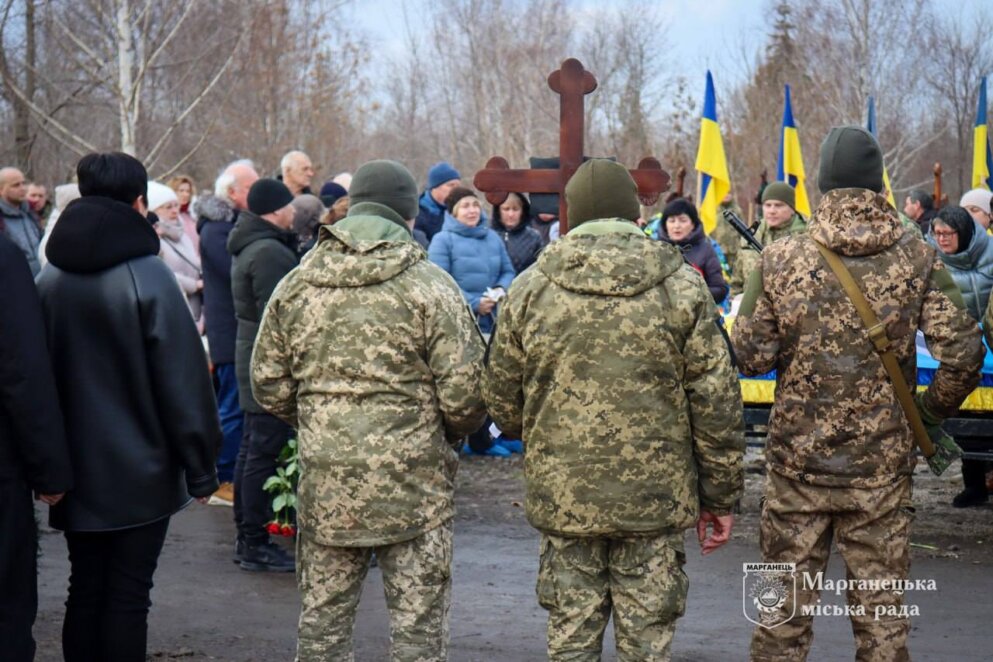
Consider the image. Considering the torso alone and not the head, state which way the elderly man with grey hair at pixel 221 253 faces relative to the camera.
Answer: to the viewer's right

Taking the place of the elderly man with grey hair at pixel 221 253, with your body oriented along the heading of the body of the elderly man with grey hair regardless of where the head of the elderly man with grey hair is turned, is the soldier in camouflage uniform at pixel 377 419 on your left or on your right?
on your right

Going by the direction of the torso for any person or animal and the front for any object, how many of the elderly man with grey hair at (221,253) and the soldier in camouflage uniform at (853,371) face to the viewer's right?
1

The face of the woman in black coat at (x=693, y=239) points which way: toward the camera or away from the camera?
toward the camera

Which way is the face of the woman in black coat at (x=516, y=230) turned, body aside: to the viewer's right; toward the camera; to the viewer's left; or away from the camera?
toward the camera

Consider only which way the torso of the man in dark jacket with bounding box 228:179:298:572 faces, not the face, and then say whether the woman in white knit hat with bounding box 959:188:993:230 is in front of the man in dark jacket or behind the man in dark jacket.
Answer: in front

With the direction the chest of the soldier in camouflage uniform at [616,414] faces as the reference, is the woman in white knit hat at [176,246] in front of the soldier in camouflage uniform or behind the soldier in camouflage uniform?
in front

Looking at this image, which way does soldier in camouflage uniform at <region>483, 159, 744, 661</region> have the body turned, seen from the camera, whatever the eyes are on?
away from the camera

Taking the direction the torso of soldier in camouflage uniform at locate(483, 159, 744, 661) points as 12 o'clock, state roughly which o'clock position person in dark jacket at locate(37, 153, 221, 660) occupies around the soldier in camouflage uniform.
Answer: The person in dark jacket is roughly at 9 o'clock from the soldier in camouflage uniform.

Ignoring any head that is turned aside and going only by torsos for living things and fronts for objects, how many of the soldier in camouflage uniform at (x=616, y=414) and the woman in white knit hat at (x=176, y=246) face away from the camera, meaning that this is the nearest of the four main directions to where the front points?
1

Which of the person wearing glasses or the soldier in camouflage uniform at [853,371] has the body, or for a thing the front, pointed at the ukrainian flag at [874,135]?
the soldier in camouflage uniform

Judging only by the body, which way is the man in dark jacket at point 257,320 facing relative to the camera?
to the viewer's right

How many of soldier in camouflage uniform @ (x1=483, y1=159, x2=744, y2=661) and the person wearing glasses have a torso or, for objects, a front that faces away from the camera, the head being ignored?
1

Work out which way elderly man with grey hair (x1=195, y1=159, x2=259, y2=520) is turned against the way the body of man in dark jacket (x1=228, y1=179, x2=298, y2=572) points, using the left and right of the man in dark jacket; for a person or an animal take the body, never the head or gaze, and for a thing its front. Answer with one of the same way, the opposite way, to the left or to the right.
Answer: the same way

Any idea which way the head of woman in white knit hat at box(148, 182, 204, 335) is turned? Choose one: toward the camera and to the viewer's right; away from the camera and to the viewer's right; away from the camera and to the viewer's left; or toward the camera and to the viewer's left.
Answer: toward the camera and to the viewer's right

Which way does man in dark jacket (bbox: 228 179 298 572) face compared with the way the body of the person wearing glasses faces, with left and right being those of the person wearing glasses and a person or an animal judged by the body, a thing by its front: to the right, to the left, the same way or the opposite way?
the opposite way

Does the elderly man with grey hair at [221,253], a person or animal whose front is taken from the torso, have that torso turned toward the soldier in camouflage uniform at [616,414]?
no

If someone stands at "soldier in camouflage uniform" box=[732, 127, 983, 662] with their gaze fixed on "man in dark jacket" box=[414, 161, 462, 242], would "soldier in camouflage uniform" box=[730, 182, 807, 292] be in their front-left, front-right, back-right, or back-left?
front-right

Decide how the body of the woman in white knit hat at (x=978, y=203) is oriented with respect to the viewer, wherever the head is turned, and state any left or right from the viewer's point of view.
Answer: facing the viewer and to the left of the viewer

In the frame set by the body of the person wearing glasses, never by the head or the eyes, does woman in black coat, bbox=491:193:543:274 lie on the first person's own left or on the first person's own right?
on the first person's own right

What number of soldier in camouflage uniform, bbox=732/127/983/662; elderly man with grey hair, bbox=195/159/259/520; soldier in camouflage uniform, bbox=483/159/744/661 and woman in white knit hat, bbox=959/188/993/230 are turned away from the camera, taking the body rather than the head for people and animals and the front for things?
2

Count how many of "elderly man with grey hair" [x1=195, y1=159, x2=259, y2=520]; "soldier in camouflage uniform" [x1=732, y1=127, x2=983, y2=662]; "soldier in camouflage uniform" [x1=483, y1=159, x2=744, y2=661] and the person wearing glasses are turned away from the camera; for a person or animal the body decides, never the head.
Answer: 2
